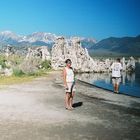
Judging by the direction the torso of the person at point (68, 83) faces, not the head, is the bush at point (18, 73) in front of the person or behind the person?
behind
